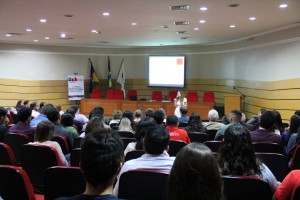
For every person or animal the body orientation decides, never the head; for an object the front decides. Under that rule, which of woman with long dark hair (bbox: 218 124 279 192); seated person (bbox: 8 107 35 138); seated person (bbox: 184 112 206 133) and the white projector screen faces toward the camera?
the white projector screen

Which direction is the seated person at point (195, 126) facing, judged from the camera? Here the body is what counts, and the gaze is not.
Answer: away from the camera

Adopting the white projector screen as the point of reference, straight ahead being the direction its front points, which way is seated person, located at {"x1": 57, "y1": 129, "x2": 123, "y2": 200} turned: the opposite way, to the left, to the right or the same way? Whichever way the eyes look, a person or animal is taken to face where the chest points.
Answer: the opposite way

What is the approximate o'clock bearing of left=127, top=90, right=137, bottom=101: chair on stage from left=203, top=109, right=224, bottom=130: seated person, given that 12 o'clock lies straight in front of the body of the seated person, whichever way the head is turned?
The chair on stage is roughly at 11 o'clock from the seated person.

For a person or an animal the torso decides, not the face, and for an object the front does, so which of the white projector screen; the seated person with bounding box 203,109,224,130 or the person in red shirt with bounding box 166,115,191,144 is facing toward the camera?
the white projector screen

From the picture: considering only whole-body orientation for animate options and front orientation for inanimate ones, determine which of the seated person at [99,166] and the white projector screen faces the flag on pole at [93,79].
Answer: the seated person

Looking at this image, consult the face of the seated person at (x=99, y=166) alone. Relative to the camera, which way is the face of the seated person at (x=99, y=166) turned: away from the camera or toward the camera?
away from the camera

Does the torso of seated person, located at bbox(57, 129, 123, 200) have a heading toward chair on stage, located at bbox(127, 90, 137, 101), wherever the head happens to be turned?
yes

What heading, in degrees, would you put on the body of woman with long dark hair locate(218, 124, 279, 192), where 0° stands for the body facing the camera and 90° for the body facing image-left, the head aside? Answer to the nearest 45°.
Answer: approximately 180°

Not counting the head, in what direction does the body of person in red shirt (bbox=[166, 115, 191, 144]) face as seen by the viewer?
away from the camera

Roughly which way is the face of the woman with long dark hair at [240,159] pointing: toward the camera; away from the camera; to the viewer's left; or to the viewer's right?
away from the camera

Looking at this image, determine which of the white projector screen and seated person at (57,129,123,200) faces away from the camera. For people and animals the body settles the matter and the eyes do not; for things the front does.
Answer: the seated person

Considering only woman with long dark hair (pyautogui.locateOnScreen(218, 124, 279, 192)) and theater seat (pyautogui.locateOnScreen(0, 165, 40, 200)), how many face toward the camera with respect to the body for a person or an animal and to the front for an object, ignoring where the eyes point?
0

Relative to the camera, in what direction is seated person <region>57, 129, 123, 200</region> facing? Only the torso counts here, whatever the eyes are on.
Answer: away from the camera

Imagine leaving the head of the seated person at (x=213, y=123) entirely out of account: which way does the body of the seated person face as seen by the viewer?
away from the camera

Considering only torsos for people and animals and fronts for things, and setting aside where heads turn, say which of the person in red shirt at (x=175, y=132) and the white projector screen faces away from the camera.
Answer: the person in red shirt

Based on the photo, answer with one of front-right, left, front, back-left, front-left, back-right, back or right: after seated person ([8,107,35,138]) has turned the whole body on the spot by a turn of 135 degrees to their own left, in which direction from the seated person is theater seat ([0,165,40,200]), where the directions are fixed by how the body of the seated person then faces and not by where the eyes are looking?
left

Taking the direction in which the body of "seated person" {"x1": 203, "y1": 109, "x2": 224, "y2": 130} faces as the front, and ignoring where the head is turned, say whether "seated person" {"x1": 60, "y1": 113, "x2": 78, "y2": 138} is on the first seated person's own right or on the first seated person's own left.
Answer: on the first seated person's own left

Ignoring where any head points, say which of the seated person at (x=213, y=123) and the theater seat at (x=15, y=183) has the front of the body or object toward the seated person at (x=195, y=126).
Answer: the theater seat

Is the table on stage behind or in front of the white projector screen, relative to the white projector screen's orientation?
in front

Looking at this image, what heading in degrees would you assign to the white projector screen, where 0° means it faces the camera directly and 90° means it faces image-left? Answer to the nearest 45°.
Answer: approximately 0°

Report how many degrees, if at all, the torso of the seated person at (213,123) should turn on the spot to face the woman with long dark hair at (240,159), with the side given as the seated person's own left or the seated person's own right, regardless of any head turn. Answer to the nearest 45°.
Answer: approximately 180°
